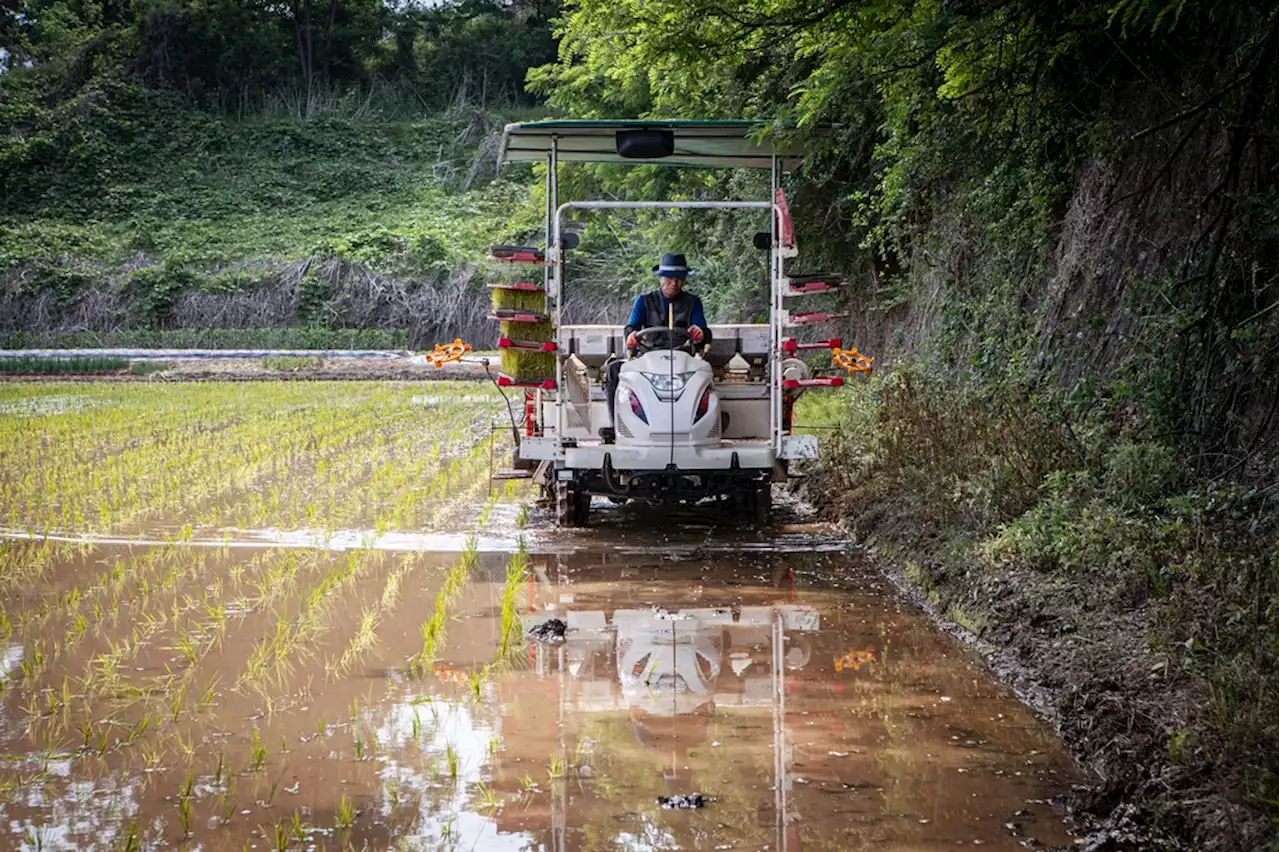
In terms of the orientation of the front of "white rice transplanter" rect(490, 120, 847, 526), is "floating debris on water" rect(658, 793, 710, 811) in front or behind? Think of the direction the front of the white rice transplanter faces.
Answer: in front

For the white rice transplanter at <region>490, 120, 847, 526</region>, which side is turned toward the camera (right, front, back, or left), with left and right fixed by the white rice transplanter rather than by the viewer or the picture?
front

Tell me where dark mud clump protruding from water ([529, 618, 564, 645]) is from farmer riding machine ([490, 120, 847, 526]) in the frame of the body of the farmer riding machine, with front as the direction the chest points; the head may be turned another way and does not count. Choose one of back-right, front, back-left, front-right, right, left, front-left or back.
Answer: front

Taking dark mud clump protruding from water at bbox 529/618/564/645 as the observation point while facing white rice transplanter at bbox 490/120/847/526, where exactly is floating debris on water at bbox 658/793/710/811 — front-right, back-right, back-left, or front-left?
back-right
